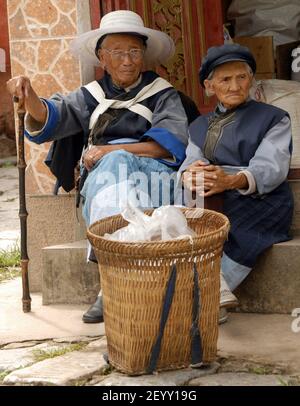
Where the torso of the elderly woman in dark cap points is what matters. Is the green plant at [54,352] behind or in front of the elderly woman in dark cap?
in front

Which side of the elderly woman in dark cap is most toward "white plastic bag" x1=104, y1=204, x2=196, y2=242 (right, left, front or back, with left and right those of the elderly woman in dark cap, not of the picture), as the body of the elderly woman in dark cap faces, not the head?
front

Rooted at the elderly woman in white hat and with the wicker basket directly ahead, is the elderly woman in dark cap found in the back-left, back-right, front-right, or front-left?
front-left

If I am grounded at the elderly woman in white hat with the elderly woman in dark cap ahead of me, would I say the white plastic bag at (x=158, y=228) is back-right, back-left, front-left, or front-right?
front-right

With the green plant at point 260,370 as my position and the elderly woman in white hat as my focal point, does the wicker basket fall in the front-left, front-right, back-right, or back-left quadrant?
front-left

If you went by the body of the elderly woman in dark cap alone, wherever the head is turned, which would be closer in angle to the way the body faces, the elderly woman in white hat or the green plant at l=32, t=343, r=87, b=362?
the green plant

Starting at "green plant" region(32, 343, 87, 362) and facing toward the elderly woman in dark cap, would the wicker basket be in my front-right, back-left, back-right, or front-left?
front-right

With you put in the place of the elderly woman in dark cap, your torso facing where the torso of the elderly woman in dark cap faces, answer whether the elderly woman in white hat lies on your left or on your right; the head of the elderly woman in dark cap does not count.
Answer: on your right

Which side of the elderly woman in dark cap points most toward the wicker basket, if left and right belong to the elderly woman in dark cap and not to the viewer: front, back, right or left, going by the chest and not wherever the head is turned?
front
